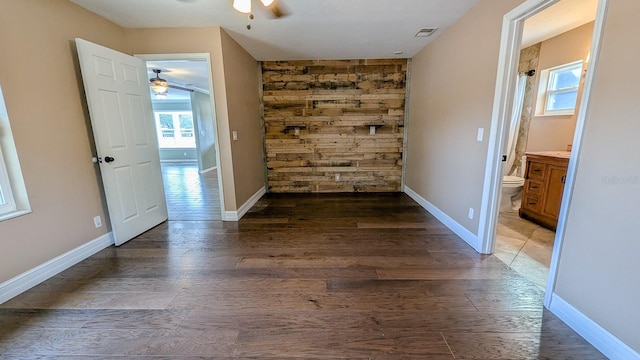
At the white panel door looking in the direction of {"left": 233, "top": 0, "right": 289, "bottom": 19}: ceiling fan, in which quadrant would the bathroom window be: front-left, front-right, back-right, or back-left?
front-left

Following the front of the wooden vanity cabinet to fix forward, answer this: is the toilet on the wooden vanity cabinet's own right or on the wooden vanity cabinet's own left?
on the wooden vanity cabinet's own right

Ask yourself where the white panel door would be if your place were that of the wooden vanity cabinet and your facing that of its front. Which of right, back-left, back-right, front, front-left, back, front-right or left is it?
front

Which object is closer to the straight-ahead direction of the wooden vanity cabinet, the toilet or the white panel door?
the white panel door

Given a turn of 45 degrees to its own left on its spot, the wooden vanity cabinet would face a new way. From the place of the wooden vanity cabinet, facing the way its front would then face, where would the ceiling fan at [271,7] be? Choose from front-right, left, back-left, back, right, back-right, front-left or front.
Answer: front-right

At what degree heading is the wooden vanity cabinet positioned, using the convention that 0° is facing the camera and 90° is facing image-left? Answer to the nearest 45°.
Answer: approximately 45°
